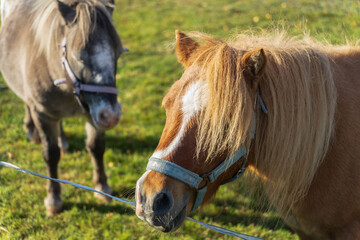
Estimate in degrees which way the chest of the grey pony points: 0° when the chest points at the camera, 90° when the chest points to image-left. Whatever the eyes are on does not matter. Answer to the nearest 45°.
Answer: approximately 315°
